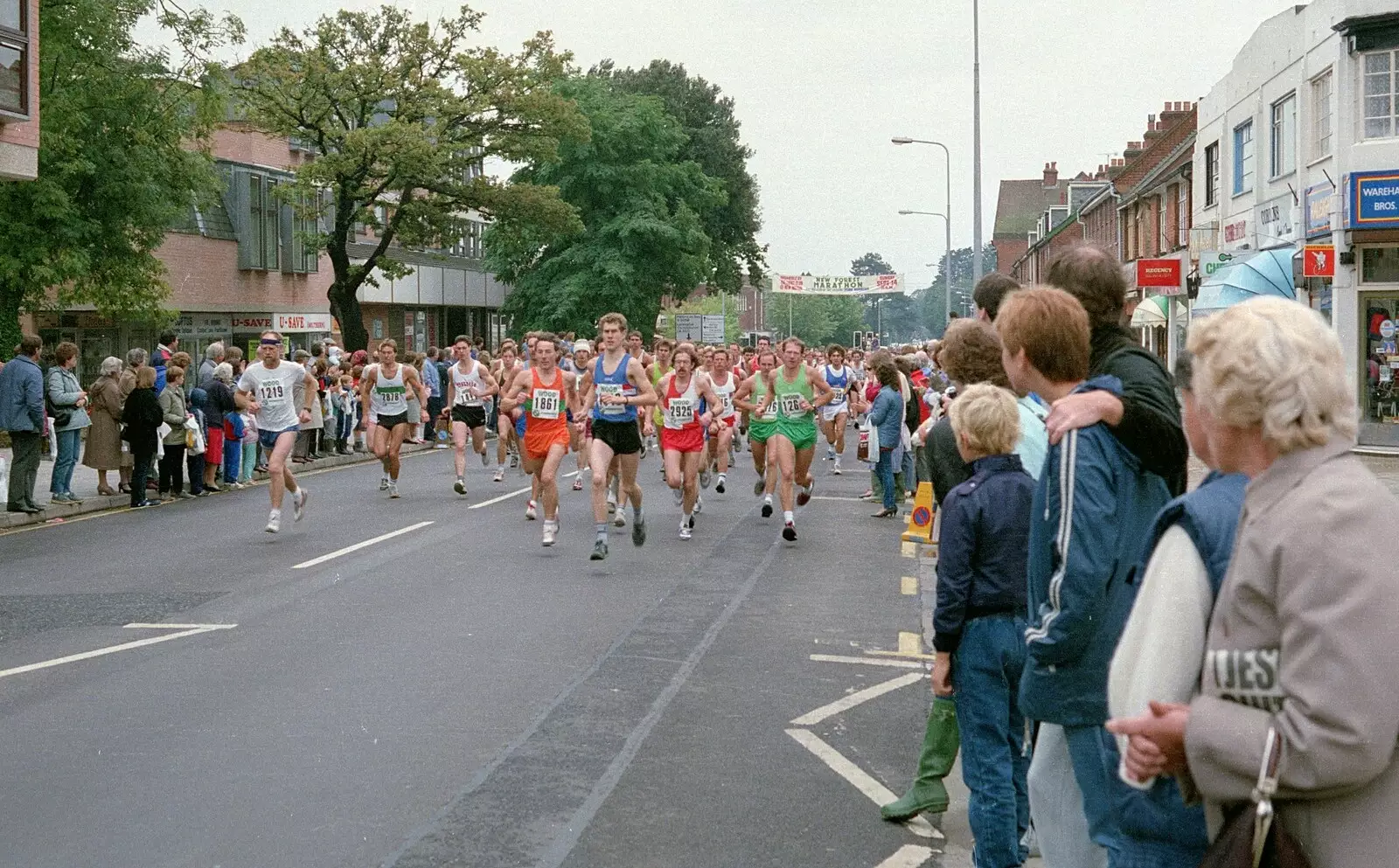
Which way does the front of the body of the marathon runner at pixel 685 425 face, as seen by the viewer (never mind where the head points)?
toward the camera

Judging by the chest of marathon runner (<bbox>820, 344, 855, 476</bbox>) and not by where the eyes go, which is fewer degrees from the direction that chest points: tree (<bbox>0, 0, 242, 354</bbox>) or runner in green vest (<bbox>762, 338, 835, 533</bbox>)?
the runner in green vest

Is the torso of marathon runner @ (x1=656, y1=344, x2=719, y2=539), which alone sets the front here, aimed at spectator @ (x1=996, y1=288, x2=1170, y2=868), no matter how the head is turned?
yes

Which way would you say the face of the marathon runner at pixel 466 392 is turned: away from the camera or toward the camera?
toward the camera

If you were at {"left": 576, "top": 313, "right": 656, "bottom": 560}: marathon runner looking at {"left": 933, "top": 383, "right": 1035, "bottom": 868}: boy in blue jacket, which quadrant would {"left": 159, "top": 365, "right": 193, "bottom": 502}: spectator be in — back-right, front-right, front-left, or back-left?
back-right

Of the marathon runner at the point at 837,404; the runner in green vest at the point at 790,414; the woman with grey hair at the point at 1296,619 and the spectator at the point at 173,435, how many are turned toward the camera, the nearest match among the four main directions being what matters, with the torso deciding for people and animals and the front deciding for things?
2

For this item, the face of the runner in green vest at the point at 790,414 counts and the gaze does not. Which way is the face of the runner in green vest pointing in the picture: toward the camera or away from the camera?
toward the camera

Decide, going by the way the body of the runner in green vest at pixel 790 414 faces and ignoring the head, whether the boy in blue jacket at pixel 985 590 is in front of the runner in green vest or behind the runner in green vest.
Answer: in front

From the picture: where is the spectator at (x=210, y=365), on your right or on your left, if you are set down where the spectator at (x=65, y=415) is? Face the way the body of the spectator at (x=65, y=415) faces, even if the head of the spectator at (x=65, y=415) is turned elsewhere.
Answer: on your left

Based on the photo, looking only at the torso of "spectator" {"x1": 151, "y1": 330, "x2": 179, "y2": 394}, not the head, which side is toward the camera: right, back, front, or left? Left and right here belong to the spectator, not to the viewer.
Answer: right

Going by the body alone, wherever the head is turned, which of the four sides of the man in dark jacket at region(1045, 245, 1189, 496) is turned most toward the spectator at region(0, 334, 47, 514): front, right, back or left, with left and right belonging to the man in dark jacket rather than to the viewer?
front

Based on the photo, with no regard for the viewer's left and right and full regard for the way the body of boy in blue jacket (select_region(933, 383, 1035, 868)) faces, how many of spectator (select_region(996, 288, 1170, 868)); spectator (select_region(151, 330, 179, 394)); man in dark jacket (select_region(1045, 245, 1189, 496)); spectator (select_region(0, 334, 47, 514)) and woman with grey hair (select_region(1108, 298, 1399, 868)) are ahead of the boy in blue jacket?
2

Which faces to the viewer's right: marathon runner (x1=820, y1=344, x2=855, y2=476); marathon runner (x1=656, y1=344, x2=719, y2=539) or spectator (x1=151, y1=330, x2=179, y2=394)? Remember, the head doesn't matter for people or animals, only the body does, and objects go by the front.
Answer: the spectator

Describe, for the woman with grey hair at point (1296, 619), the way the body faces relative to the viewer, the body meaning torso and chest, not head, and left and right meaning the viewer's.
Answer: facing to the left of the viewer

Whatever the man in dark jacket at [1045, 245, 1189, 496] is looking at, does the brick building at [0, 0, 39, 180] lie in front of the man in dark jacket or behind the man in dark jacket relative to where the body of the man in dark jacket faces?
in front

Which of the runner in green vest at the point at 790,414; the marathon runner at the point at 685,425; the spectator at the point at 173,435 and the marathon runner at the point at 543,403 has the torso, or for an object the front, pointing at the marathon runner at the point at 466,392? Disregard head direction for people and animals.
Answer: the spectator

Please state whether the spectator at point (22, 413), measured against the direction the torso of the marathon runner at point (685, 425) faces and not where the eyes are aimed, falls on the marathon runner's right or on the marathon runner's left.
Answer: on the marathon runner's right

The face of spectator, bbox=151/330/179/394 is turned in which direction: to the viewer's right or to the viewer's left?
to the viewer's right

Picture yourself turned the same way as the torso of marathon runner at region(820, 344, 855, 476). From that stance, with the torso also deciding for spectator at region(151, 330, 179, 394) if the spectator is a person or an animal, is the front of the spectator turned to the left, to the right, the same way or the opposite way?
to the left
